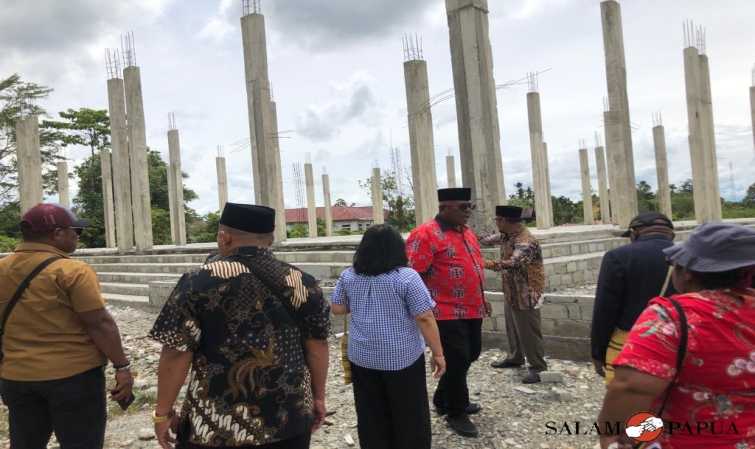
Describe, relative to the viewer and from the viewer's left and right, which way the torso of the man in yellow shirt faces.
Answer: facing away from the viewer and to the right of the viewer

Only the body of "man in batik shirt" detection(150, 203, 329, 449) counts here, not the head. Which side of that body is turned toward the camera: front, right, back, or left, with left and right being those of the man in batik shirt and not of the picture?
back

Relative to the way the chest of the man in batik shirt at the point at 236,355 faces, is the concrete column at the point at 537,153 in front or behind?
in front

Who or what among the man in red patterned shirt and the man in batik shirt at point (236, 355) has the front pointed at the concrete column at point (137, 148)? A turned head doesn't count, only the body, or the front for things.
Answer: the man in batik shirt

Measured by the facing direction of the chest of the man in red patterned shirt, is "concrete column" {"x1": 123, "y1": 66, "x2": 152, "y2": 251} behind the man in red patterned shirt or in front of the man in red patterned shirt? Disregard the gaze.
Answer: behind

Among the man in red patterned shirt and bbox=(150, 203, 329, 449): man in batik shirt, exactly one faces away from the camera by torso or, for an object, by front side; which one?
the man in batik shirt

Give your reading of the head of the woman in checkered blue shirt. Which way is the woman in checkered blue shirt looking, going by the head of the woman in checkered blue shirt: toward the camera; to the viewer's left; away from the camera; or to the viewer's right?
away from the camera

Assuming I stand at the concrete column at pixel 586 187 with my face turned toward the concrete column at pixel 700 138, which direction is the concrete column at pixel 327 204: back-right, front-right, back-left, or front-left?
back-right

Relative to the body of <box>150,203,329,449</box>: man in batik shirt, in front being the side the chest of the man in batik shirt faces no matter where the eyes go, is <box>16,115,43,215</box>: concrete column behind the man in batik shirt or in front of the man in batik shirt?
in front

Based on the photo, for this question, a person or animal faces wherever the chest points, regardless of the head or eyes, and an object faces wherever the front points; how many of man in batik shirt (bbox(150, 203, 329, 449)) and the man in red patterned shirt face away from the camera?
1

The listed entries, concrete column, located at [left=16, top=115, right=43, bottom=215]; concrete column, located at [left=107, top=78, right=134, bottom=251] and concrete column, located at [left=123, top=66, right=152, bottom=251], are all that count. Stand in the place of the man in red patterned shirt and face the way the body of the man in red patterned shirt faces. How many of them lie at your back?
3

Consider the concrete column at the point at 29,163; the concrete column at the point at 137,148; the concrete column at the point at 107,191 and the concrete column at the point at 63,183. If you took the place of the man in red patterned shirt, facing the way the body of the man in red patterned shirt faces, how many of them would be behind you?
4

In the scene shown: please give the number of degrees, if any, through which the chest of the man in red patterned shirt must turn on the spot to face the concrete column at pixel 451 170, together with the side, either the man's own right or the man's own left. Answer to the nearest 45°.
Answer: approximately 135° to the man's own left

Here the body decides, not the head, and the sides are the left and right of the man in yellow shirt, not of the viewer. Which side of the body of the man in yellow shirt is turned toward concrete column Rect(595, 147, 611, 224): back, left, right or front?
front

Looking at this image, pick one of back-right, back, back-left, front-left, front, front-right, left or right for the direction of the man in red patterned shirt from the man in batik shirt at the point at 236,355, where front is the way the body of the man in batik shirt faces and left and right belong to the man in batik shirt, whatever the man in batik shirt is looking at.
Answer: front-right
